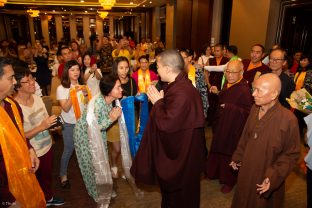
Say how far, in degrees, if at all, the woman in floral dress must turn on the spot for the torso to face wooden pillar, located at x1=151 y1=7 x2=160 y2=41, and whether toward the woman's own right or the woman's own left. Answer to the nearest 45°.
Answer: approximately 90° to the woman's own left

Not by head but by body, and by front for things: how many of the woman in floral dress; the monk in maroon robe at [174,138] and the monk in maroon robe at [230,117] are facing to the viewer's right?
1

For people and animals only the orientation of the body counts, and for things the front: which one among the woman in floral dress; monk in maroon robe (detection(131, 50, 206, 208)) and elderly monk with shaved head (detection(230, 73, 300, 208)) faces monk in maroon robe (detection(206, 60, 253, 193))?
the woman in floral dress

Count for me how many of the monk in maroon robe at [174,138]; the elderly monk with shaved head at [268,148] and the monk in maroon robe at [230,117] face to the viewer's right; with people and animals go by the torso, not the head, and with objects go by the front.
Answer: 0

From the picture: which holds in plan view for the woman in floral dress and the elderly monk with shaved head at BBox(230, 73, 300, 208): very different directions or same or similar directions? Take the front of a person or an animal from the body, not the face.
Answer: very different directions

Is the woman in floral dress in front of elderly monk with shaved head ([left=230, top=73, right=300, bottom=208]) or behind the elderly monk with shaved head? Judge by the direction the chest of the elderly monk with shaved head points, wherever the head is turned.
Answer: in front

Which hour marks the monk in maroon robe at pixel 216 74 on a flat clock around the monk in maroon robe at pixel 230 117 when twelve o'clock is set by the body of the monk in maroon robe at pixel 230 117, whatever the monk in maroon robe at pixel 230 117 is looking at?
the monk in maroon robe at pixel 216 74 is roughly at 4 o'clock from the monk in maroon robe at pixel 230 117.

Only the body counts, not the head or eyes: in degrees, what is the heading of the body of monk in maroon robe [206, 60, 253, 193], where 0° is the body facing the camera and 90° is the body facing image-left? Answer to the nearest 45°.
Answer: approximately 45°

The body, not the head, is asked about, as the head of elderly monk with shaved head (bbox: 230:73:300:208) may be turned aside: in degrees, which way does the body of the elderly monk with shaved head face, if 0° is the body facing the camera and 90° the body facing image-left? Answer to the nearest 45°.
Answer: approximately 45°

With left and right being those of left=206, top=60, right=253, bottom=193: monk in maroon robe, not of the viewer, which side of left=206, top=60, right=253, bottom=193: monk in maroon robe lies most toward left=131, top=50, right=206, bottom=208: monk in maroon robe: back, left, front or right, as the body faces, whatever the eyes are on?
front

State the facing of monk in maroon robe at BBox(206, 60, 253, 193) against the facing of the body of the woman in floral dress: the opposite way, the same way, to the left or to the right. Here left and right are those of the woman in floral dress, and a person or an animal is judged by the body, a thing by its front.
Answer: the opposite way

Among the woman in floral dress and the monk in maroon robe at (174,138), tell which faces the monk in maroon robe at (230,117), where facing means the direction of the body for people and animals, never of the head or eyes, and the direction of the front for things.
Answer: the woman in floral dress

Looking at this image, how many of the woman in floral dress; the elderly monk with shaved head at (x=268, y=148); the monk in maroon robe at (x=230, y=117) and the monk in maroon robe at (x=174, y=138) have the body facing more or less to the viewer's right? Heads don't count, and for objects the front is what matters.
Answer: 1

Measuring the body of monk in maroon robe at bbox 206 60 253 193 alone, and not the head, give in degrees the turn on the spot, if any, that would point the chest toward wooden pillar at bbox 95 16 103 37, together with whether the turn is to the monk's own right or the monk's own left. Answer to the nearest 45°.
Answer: approximately 90° to the monk's own right

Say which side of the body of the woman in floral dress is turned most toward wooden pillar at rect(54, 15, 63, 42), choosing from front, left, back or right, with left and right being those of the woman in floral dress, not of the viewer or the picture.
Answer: left

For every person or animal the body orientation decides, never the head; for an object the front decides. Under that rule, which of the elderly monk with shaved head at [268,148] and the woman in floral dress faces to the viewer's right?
the woman in floral dress

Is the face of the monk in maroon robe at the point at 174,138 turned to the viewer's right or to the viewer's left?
to the viewer's left

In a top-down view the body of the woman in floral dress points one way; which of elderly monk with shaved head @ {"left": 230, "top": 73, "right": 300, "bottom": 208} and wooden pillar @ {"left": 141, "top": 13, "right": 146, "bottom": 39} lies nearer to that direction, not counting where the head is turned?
the elderly monk with shaved head

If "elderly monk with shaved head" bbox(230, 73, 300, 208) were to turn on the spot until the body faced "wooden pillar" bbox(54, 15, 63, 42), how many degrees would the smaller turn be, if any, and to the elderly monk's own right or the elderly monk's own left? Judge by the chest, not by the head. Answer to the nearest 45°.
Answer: approximately 90° to the elderly monk's own right

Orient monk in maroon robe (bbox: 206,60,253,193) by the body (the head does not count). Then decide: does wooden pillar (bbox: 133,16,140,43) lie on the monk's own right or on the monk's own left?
on the monk's own right

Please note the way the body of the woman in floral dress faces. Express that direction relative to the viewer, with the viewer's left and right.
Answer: facing to the right of the viewer

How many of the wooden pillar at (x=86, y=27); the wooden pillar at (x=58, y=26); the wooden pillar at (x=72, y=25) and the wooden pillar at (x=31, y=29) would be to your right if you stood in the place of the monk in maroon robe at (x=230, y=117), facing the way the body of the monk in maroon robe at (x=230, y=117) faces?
4

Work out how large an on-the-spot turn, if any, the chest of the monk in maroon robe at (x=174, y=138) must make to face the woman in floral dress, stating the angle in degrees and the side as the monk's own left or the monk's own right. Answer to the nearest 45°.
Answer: approximately 45° to the monk's own right
